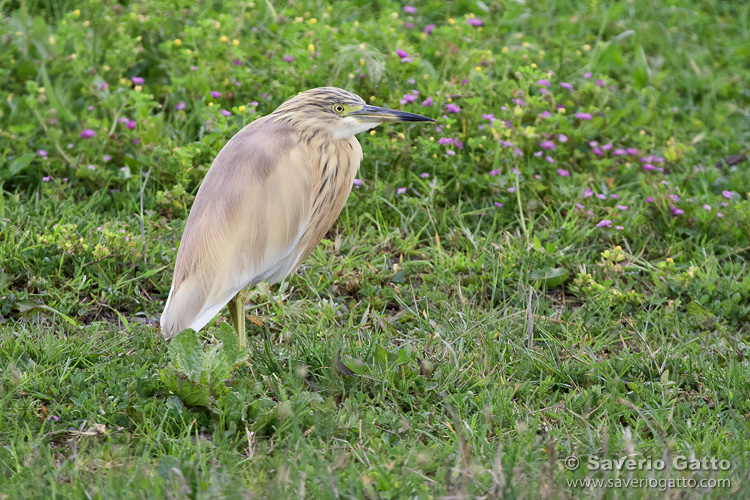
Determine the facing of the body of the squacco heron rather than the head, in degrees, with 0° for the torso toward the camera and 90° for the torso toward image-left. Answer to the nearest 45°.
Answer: approximately 270°
